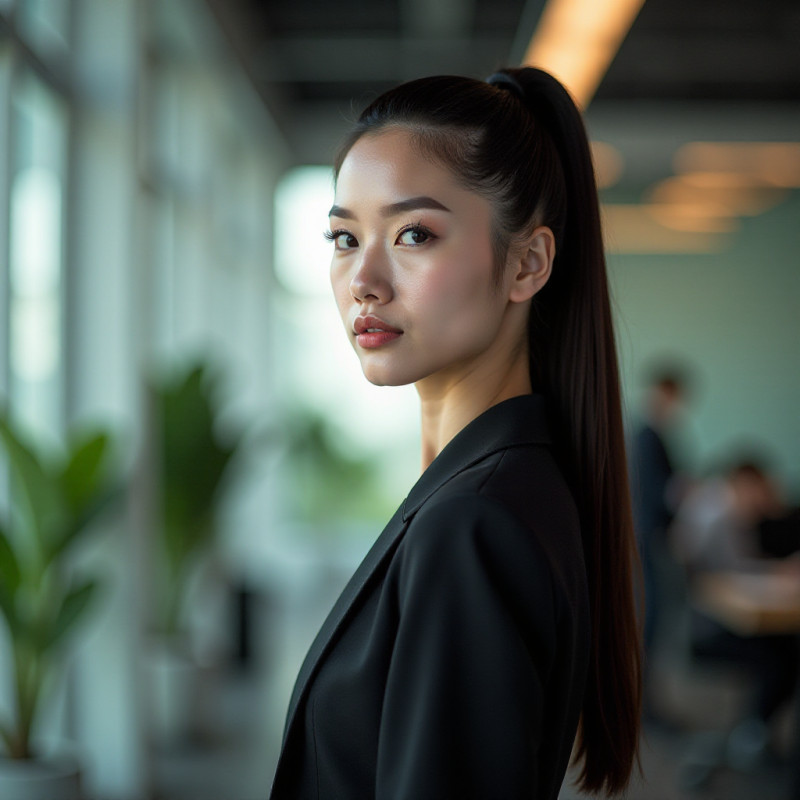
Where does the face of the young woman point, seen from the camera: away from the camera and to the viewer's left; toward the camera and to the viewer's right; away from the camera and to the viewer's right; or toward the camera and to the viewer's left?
toward the camera and to the viewer's left

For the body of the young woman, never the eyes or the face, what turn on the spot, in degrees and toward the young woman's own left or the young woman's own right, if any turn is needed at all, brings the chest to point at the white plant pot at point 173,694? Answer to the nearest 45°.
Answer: approximately 90° to the young woman's own right

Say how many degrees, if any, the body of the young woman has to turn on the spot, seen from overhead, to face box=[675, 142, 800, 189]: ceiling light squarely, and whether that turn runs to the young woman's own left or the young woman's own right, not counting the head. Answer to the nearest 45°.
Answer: approximately 90° to the young woman's own right

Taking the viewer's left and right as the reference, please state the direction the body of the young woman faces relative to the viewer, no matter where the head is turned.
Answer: facing to the left of the viewer

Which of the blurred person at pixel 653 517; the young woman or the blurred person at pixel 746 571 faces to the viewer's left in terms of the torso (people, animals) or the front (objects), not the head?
the young woman
